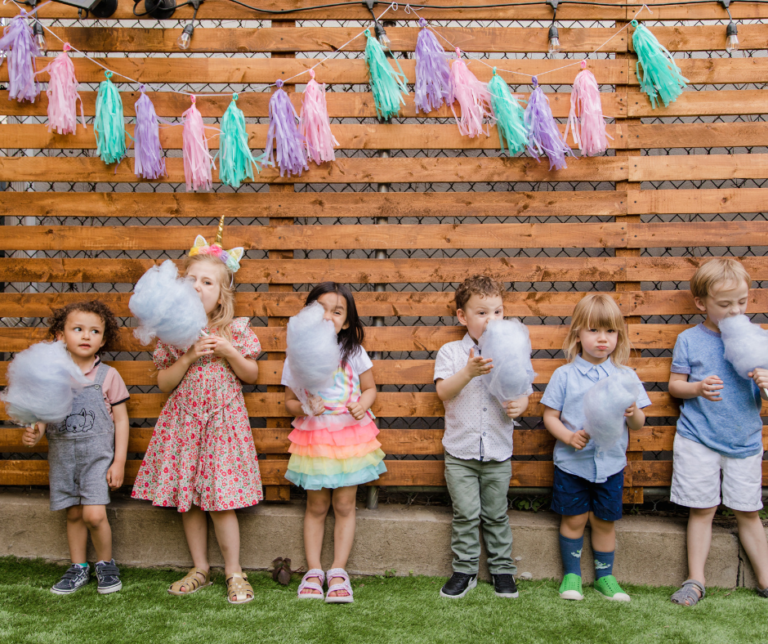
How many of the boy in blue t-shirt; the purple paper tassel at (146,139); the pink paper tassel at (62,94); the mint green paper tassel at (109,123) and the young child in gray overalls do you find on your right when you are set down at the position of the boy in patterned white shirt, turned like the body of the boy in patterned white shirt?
4

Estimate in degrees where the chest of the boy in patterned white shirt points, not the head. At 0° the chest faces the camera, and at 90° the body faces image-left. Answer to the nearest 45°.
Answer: approximately 0°

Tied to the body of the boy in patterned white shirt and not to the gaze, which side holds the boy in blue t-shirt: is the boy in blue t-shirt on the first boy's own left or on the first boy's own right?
on the first boy's own left

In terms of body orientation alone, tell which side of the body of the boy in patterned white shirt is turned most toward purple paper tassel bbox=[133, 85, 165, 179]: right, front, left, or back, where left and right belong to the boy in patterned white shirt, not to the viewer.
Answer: right

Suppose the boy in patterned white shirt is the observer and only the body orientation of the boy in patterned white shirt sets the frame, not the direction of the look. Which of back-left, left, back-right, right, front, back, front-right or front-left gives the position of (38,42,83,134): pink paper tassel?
right

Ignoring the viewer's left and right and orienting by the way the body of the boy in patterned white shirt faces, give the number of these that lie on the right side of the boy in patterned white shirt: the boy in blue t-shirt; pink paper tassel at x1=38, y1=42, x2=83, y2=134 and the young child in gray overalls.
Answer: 2

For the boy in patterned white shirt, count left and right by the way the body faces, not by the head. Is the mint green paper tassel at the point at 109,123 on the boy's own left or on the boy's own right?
on the boy's own right
